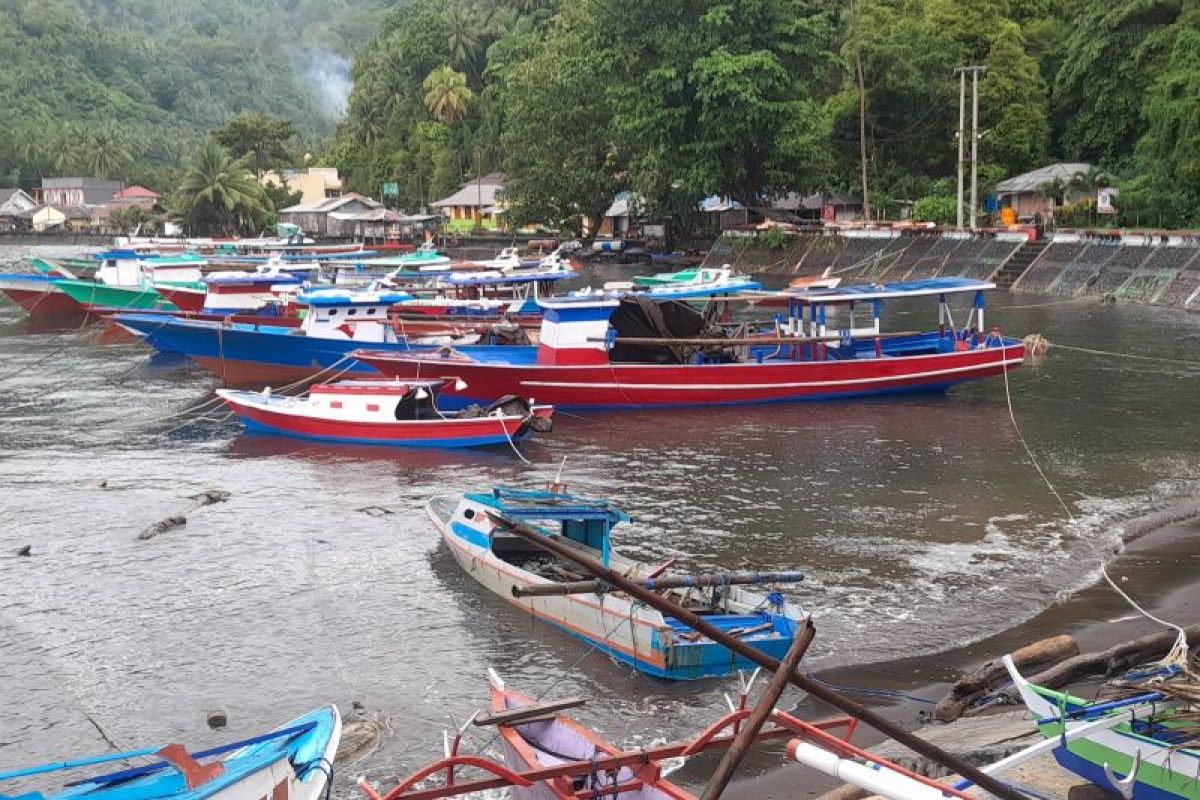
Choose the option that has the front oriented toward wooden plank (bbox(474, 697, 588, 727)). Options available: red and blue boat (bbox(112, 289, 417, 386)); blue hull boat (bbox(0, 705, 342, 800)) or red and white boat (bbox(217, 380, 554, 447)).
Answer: the blue hull boat

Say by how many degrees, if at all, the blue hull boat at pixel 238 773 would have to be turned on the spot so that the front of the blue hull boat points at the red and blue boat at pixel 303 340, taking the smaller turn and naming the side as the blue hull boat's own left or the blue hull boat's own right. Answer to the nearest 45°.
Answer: approximately 90° to the blue hull boat's own left

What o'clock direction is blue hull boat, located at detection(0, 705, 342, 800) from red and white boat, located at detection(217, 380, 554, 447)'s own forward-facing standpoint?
The blue hull boat is roughly at 9 o'clock from the red and white boat.

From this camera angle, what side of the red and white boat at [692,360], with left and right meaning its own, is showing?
left

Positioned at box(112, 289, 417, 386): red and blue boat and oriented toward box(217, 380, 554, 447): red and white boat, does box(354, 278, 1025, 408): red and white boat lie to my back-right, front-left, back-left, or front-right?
front-left

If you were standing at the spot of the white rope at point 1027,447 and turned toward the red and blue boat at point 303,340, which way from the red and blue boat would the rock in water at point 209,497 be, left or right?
left

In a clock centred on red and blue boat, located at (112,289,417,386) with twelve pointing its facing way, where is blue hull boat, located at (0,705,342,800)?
The blue hull boat is roughly at 9 o'clock from the red and blue boat.

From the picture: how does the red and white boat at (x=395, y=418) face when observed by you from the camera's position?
facing to the left of the viewer

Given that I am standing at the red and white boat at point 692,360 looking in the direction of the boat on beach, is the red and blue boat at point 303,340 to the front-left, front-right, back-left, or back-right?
back-right

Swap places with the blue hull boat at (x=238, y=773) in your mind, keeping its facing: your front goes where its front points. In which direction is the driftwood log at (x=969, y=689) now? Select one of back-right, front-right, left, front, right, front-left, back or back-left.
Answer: front

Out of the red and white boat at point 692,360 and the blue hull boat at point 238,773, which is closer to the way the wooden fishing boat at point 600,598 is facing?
the red and white boat

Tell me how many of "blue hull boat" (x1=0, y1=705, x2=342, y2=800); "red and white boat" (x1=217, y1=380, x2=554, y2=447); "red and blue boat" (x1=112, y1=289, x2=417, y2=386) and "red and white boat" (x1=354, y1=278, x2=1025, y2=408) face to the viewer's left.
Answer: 3

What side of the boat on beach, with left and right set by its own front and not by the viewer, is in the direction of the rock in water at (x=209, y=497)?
front

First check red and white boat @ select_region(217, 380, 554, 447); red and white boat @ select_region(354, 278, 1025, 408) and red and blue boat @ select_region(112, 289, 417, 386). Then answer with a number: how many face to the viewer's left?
3

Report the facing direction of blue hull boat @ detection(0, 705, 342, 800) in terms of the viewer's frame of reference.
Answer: facing to the right of the viewer

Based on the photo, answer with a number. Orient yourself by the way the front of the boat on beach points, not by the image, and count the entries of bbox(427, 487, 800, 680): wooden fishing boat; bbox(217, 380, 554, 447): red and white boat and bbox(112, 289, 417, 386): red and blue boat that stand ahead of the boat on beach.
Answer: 3

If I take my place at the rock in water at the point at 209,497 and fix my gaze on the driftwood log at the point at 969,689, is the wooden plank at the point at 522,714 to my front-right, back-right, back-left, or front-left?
front-right

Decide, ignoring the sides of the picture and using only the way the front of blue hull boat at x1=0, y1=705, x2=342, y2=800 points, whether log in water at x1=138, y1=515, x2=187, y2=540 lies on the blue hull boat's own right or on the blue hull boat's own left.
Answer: on the blue hull boat's own left

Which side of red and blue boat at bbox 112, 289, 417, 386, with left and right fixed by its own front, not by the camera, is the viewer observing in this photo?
left

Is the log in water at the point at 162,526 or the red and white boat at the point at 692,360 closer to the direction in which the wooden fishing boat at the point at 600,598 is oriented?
the log in water
